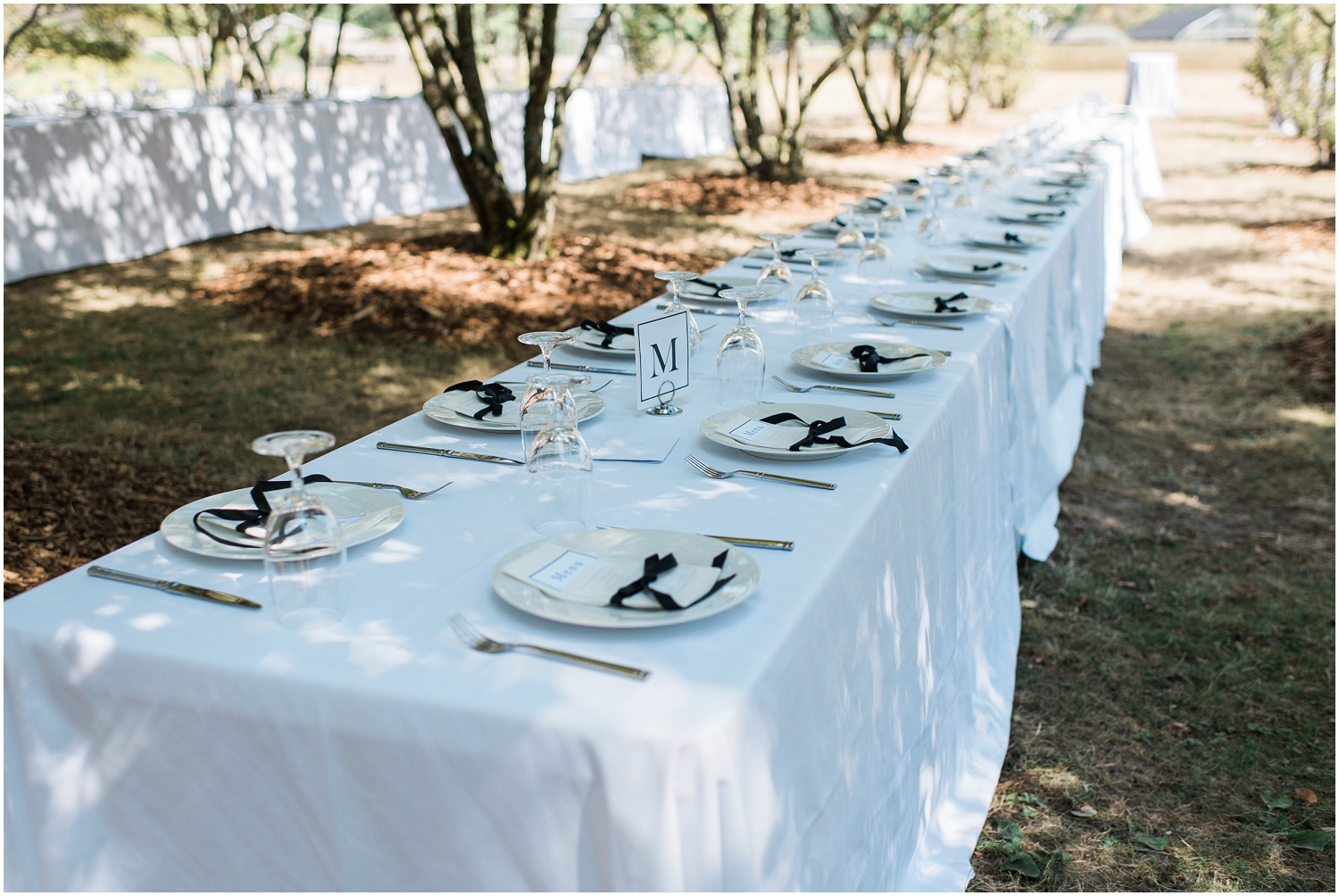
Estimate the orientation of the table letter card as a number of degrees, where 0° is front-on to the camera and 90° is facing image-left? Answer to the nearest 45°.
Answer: approximately 315°

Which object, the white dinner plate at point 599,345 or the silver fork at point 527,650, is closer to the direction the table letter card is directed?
the silver fork

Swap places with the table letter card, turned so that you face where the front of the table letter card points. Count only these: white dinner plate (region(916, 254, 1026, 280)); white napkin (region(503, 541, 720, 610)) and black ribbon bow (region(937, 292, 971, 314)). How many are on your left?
2

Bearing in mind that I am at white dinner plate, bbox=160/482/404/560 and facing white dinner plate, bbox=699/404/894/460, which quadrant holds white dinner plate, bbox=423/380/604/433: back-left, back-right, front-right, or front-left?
front-left

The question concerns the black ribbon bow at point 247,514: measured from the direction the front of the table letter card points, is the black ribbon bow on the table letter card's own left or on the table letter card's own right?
on the table letter card's own right

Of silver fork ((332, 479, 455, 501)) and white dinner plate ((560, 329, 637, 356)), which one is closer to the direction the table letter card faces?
the silver fork

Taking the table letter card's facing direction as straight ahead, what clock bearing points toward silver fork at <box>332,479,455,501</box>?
The silver fork is roughly at 3 o'clock from the table letter card.

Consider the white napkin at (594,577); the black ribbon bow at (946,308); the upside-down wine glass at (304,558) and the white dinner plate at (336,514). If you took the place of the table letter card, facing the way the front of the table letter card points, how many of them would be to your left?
1

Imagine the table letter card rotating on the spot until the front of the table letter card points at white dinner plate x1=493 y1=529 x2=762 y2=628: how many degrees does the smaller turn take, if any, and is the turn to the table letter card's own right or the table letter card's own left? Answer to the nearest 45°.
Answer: approximately 45° to the table letter card's own right

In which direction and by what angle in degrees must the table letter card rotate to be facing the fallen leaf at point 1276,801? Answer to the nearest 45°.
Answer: approximately 45° to its left

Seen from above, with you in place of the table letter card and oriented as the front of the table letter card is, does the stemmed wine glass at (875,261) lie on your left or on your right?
on your left

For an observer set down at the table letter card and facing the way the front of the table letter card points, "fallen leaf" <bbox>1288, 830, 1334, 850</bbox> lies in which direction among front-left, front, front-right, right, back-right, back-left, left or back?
front-left

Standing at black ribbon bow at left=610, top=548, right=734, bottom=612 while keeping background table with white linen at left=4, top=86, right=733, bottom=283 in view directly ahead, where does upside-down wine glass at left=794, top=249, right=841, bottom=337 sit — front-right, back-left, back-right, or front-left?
front-right

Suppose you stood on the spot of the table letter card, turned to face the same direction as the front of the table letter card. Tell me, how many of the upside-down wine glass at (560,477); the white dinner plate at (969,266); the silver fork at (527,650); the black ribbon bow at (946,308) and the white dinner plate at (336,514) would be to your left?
2
